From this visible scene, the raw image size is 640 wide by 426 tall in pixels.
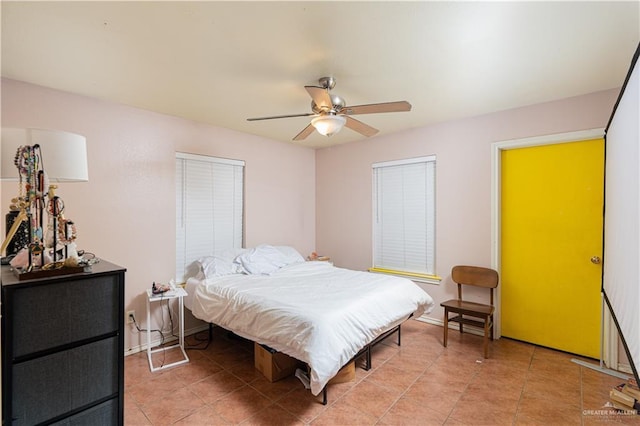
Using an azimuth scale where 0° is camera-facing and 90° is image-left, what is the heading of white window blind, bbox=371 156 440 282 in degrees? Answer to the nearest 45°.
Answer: approximately 45°

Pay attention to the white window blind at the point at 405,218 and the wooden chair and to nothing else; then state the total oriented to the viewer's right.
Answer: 0

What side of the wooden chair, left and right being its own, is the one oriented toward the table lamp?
front

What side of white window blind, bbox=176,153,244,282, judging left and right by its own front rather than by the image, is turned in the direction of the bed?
front

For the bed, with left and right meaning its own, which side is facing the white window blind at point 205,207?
back

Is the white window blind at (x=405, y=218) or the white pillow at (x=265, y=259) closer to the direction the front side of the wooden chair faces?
the white pillow

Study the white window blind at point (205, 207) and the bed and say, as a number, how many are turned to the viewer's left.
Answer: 0

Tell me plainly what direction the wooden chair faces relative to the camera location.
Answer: facing the viewer and to the left of the viewer

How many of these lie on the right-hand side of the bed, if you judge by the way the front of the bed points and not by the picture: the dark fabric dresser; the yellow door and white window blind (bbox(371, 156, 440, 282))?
1

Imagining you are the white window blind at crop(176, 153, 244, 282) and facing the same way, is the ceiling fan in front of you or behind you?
in front

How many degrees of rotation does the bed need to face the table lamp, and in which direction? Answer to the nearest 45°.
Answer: approximately 90° to its right

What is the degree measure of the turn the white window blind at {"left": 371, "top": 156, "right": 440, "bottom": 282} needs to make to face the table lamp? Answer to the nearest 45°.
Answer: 0° — it already faces it

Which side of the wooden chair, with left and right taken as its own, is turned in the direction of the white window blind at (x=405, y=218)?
right

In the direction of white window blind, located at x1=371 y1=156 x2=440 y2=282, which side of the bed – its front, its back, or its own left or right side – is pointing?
left

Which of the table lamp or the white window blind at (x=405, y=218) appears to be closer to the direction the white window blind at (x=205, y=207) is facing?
the white window blind

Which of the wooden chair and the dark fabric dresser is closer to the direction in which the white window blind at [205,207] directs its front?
the wooden chair

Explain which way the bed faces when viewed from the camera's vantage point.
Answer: facing the viewer and to the right of the viewer

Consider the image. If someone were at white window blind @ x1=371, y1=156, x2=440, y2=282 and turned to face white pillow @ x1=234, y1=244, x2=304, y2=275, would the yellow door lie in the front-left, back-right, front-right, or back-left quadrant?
back-left
